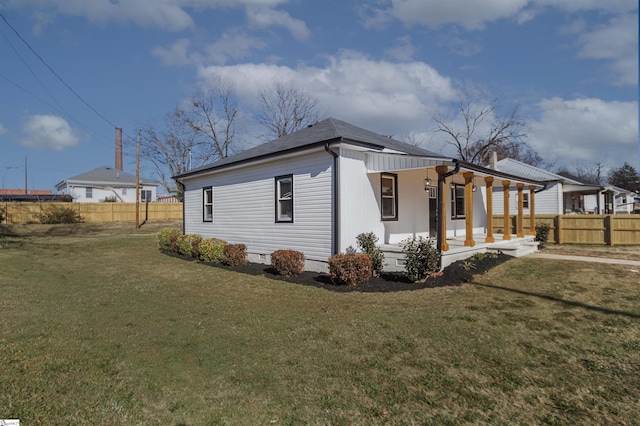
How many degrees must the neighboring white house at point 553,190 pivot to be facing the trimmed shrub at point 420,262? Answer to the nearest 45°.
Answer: approximately 45° to its right

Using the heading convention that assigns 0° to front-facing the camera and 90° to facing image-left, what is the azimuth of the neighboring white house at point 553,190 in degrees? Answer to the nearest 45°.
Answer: approximately 315°

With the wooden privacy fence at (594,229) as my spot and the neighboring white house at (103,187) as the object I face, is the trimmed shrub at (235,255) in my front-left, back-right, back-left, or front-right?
front-left

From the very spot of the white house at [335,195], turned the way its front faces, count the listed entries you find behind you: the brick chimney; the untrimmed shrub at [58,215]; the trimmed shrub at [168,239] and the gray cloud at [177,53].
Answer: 4

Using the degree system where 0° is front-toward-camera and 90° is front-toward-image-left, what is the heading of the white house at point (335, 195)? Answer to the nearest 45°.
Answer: approximately 315°

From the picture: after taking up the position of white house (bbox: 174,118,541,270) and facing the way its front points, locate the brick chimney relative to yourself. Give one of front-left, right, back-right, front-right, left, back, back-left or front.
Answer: back

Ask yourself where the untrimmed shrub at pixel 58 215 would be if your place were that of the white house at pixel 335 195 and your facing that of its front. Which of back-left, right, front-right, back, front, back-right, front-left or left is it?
back

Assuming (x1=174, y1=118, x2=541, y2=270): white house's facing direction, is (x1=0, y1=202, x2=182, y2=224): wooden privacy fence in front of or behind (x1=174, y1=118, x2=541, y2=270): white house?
behind

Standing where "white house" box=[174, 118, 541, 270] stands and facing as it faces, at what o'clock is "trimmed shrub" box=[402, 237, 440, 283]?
The trimmed shrub is roughly at 12 o'clock from the white house.

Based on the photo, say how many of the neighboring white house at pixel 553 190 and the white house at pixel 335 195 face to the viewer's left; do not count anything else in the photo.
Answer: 0
